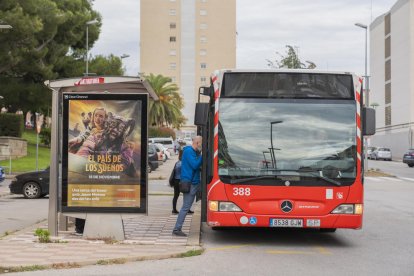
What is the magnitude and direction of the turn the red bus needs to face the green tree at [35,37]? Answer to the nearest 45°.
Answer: approximately 135° to its right

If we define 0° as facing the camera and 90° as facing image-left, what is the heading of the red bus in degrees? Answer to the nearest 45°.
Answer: approximately 0°

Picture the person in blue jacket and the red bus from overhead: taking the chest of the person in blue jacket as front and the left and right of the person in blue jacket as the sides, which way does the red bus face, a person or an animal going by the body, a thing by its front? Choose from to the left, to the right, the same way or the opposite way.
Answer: to the right

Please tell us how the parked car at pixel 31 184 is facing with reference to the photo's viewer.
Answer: facing to the left of the viewer

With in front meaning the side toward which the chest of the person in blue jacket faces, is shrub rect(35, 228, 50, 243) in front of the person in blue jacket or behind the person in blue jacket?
behind

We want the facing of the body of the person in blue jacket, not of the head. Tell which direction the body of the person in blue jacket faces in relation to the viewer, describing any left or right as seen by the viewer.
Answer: facing to the right of the viewer

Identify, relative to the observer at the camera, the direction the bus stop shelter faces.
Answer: facing to the right of the viewer

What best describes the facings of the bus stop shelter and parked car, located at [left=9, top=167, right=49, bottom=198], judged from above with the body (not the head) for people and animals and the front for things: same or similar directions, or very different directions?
very different directions

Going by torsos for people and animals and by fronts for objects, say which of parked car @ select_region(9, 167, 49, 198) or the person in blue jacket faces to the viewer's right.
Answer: the person in blue jacket

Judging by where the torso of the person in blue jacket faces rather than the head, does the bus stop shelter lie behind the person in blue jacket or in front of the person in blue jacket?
behind
